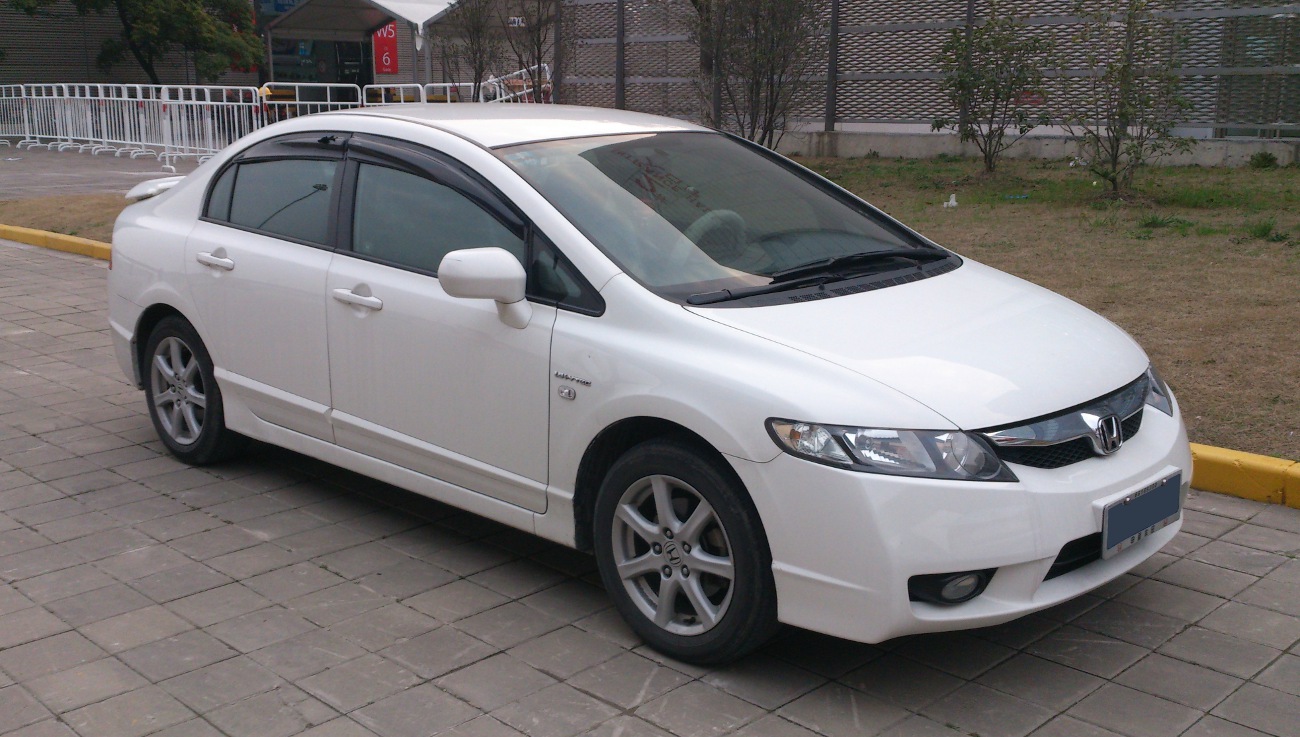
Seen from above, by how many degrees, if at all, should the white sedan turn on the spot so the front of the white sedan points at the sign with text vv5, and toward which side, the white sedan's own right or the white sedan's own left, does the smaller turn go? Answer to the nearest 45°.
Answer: approximately 135° to the white sedan's own left

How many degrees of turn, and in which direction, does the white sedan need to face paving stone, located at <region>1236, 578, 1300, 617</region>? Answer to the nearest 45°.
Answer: approximately 45° to its left

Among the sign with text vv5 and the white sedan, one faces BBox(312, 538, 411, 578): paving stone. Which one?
the sign with text vv5

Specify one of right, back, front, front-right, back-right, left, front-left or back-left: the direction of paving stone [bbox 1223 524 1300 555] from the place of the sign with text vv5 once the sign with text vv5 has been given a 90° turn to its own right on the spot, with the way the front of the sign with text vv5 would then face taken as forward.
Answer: left

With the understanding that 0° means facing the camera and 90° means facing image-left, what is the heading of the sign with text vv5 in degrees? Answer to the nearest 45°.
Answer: approximately 0°

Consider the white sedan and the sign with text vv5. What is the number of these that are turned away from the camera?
0

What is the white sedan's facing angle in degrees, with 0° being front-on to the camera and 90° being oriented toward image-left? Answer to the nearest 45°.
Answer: approximately 315°

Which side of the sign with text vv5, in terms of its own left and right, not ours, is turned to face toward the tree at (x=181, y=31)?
right

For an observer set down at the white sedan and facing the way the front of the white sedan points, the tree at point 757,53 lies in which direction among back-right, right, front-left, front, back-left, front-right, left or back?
back-left

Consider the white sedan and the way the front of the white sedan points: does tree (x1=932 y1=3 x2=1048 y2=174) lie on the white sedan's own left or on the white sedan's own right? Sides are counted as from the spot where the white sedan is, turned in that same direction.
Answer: on the white sedan's own left

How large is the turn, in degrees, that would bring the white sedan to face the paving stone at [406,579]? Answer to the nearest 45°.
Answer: approximately 135° to its right

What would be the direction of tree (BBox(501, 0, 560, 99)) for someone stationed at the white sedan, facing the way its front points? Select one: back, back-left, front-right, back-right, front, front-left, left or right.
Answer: back-left

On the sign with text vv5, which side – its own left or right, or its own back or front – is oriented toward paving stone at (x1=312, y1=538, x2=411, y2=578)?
front

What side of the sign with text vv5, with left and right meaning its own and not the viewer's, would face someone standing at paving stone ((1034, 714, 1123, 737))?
front
